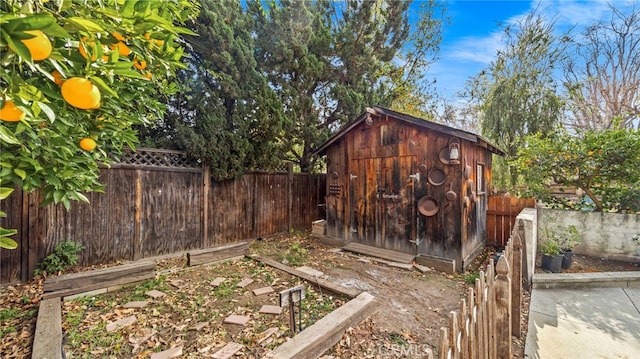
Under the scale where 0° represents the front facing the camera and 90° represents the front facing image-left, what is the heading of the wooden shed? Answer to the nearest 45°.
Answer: approximately 45°

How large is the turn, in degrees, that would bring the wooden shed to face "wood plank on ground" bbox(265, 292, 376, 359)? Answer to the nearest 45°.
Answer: approximately 45° to its left

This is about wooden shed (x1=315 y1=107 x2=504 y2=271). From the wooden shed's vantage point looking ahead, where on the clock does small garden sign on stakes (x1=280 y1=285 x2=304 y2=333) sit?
The small garden sign on stakes is roughly at 11 o'clock from the wooden shed.

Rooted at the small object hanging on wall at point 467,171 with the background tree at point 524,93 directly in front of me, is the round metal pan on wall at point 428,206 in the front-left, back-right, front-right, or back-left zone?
back-left

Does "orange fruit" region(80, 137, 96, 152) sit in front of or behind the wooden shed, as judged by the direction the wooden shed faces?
in front

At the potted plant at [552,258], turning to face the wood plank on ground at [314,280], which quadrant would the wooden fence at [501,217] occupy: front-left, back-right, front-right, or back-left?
back-right

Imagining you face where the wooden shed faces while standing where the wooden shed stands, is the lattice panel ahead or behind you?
ahead

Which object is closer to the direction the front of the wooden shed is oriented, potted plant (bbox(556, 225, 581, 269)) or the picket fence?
the picket fence

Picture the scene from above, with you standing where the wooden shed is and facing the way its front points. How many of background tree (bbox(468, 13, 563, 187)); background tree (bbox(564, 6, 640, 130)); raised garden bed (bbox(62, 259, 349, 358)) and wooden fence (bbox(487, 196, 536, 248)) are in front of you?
1

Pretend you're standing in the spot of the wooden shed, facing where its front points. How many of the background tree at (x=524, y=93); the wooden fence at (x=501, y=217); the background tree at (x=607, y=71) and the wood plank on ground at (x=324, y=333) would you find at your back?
3

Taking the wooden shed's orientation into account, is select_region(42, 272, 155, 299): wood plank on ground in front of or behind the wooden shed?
in front

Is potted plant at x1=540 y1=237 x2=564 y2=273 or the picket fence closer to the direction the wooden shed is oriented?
the picket fence
